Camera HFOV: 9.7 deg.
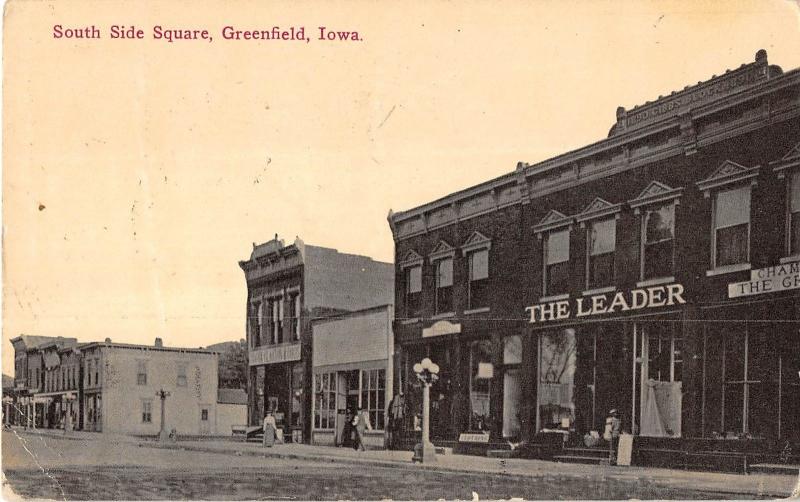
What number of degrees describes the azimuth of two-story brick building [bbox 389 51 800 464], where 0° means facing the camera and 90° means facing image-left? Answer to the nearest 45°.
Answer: approximately 45°

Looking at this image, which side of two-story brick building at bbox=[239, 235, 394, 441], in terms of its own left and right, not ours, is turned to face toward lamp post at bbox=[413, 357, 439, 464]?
left

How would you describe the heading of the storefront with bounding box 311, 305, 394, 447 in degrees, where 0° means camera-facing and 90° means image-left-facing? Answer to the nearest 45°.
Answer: approximately 45°

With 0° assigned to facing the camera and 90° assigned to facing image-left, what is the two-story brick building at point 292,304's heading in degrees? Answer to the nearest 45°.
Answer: approximately 45°
